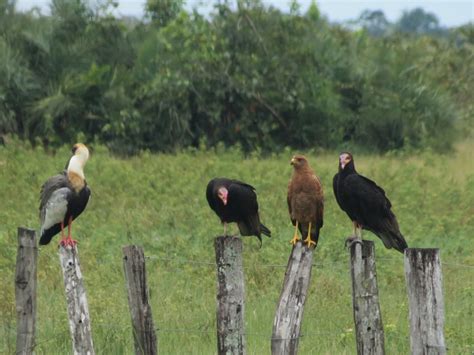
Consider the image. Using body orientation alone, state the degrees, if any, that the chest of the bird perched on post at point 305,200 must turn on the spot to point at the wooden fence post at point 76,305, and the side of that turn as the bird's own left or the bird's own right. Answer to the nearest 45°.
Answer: approximately 45° to the bird's own right

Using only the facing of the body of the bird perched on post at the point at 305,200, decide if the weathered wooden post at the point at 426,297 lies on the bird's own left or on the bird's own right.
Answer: on the bird's own left

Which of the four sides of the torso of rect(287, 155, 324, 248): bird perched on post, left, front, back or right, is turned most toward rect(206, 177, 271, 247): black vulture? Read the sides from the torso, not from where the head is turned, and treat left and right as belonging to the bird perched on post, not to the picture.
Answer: right

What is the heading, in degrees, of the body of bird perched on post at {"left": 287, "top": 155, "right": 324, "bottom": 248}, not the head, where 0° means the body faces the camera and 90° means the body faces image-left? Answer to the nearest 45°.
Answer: approximately 45°
